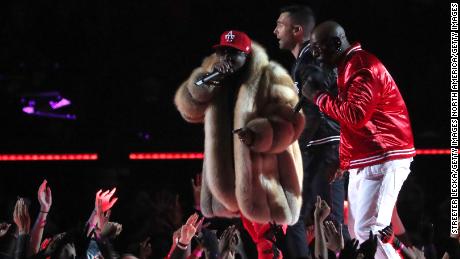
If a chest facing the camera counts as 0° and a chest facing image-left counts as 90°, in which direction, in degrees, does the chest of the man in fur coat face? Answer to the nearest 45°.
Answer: approximately 45°

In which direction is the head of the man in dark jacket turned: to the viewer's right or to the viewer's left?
to the viewer's left

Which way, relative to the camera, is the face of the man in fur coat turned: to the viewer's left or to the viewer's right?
to the viewer's left

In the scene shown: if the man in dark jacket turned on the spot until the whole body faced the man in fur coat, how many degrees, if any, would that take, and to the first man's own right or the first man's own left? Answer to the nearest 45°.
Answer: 0° — they already face them

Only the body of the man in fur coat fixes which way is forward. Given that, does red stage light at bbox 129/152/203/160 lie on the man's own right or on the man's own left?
on the man's own right

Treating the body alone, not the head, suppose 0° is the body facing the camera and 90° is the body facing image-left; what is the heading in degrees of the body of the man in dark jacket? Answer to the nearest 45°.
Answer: approximately 90°

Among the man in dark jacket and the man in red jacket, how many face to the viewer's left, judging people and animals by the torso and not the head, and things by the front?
2

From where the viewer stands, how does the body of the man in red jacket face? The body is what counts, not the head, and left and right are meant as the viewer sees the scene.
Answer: facing to the left of the viewer
